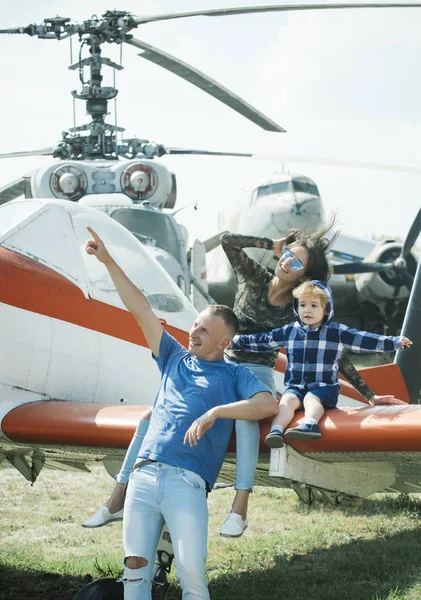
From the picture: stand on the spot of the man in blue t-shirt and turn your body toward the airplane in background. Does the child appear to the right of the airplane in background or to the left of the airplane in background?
right

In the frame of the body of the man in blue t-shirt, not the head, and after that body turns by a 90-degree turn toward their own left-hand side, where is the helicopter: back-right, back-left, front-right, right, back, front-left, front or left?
back-left

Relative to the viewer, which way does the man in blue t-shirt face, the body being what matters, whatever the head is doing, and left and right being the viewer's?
facing the viewer and to the left of the viewer

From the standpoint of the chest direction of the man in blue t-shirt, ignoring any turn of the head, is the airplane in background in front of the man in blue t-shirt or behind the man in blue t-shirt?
behind

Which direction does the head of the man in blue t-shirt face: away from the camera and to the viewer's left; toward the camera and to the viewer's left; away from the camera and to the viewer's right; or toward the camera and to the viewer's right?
toward the camera and to the viewer's left
